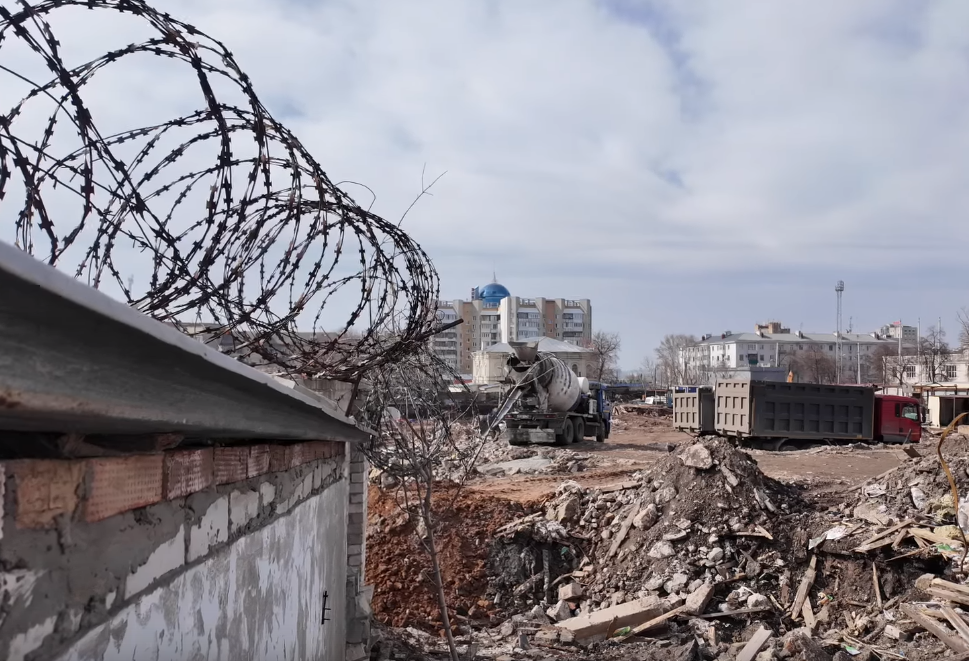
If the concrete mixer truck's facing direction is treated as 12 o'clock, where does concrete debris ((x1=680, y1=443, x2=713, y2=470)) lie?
The concrete debris is roughly at 4 o'clock from the concrete mixer truck.

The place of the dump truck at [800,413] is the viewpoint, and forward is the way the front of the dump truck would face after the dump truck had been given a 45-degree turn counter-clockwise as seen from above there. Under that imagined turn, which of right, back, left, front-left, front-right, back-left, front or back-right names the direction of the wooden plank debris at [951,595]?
back

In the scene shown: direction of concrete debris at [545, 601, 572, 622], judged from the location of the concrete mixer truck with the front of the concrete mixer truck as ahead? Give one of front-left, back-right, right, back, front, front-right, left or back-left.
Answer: back-right

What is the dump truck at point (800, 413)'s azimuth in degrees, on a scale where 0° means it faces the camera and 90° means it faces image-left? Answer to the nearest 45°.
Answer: approximately 225°

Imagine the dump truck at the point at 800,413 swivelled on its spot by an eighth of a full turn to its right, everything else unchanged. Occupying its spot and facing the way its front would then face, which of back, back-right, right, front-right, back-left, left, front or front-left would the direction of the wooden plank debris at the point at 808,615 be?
right

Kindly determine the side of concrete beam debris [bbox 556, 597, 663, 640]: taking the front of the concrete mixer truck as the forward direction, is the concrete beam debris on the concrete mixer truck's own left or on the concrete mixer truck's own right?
on the concrete mixer truck's own right

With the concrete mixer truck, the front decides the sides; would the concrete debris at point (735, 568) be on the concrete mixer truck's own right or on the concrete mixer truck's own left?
on the concrete mixer truck's own right

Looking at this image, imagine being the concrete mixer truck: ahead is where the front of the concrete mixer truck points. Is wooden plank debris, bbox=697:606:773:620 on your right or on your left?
on your right

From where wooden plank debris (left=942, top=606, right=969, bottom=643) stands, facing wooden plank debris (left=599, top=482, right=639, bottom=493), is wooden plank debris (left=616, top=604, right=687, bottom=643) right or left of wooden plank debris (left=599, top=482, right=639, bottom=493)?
left

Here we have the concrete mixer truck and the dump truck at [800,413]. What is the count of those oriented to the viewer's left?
0

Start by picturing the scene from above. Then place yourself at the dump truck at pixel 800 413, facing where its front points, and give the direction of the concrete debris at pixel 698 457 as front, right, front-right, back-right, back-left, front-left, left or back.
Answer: back-right

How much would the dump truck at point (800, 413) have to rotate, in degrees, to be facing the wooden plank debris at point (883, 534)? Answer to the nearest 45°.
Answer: approximately 135° to its right

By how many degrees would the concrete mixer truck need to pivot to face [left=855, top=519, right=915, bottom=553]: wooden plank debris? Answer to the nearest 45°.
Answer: approximately 135° to its right

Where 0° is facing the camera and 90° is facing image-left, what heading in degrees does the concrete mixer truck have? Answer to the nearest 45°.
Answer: approximately 225°

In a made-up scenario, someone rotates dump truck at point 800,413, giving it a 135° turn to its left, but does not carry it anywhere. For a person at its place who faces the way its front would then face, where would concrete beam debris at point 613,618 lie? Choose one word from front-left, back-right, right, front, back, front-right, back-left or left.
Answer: left

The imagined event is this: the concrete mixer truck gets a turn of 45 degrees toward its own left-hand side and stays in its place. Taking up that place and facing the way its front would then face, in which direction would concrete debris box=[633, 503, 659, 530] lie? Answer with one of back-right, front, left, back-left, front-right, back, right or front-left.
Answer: back
